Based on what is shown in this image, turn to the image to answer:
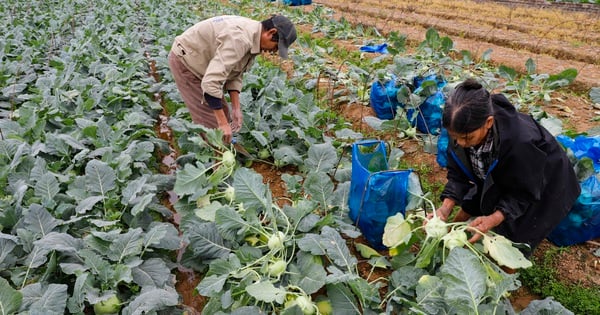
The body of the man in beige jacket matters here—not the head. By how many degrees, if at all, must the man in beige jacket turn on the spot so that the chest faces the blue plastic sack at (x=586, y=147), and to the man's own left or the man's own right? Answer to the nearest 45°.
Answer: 0° — they already face it

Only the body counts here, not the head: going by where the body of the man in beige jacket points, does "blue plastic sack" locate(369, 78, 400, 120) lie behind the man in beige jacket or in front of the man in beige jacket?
in front

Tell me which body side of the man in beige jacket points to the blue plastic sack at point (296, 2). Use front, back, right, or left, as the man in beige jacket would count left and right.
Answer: left

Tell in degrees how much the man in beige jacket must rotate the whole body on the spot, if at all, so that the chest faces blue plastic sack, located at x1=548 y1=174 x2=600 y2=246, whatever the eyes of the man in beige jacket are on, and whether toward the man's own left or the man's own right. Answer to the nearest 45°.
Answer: approximately 45° to the man's own right

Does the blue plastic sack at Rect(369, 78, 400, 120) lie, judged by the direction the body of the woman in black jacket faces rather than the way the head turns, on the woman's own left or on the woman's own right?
on the woman's own right

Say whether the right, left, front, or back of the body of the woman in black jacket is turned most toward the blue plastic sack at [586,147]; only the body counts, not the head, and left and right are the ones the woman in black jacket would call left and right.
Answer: back

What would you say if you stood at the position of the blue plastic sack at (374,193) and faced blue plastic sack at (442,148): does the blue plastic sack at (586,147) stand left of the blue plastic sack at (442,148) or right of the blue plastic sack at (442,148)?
right

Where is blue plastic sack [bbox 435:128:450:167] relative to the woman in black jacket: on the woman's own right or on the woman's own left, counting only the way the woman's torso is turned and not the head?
on the woman's own right

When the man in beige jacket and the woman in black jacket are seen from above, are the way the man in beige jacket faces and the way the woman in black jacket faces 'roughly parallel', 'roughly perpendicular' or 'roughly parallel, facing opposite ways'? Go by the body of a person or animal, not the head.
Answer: roughly parallel, facing opposite ways

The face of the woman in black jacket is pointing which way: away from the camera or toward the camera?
toward the camera

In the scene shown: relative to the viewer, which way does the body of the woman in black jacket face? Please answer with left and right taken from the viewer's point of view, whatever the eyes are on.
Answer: facing the viewer and to the left of the viewer

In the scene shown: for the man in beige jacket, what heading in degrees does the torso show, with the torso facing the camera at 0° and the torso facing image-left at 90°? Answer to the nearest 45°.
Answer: approximately 270°

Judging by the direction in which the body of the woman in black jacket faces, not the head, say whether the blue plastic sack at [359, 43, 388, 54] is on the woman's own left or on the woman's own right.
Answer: on the woman's own right

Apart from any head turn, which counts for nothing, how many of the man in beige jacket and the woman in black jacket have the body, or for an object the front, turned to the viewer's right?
1

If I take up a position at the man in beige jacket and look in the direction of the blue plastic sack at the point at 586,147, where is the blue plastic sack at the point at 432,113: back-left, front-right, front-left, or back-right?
front-left

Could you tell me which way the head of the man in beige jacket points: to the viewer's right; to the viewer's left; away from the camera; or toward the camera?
to the viewer's right
